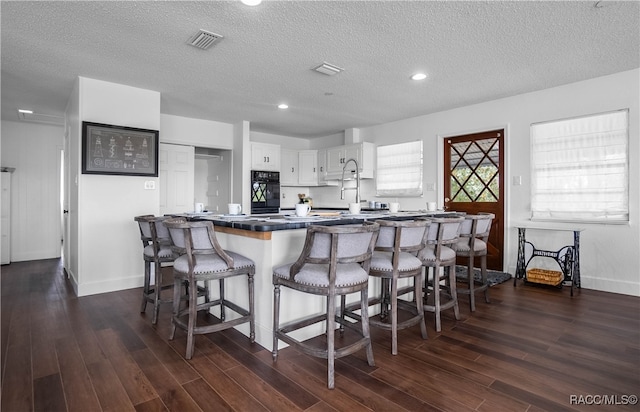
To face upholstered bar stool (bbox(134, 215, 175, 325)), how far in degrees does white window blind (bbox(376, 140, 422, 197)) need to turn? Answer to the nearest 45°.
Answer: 0° — it already faces it

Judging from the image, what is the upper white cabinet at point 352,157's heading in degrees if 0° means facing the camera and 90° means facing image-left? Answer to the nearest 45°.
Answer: approximately 45°

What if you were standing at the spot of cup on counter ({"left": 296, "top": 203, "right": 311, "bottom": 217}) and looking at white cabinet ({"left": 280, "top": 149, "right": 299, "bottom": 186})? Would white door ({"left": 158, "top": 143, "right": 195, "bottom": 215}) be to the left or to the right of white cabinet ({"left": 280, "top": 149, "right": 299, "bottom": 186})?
left

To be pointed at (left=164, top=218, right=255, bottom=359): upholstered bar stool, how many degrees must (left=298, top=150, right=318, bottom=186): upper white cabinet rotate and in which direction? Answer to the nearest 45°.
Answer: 0° — it already faces it

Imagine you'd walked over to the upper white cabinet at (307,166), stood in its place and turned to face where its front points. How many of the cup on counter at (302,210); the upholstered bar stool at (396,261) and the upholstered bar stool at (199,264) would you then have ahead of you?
3

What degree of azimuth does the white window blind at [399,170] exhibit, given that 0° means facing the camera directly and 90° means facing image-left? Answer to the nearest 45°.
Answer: approximately 45°

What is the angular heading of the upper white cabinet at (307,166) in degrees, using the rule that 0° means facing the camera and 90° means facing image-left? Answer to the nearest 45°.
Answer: approximately 0°

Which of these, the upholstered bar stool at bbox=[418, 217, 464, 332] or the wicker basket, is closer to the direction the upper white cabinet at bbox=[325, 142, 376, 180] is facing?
the upholstered bar stool
